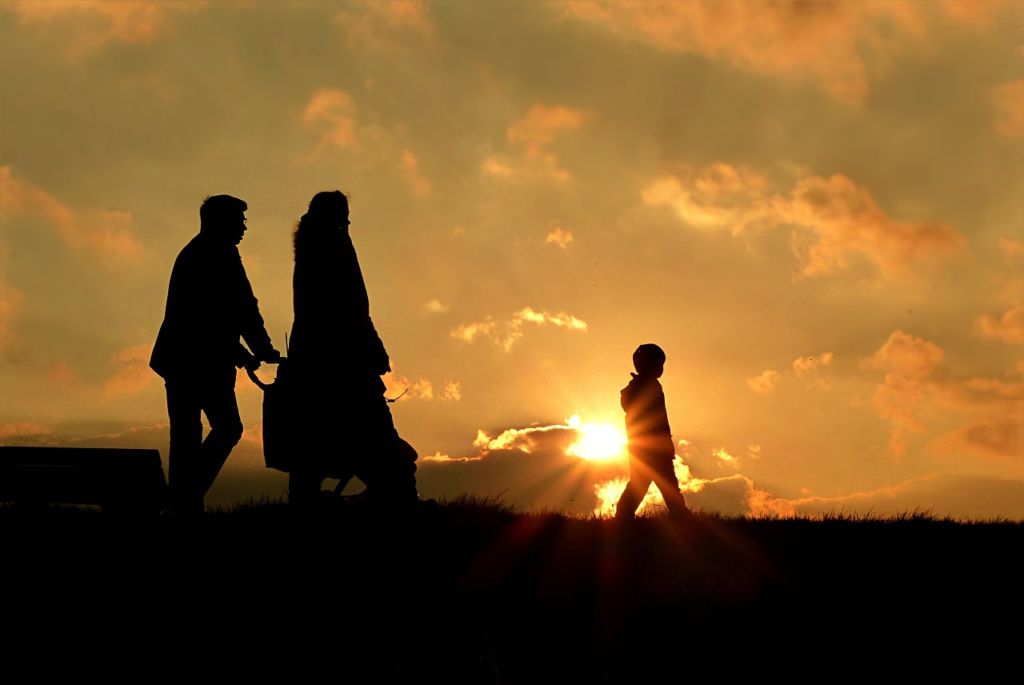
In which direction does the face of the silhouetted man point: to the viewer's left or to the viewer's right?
to the viewer's right

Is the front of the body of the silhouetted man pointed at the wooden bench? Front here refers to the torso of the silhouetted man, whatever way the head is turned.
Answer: no

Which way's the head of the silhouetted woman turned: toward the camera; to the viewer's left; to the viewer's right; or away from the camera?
to the viewer's right

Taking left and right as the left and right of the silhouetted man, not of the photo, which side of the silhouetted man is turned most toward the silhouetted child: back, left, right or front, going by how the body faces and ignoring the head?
front

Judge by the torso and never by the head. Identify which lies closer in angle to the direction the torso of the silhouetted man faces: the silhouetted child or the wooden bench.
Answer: the silhouetted child

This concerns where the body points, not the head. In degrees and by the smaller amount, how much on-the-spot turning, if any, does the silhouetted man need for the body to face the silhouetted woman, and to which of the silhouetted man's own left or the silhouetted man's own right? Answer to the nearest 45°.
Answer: approximately 45° to the silhouetted man's own right

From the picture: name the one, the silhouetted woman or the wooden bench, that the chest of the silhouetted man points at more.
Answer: the silhouetted woman

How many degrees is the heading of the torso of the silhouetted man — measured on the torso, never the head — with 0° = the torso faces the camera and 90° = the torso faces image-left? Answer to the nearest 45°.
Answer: approximately 270°

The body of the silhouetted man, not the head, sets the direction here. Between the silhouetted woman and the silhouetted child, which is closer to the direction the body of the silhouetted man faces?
the silhouetted child
